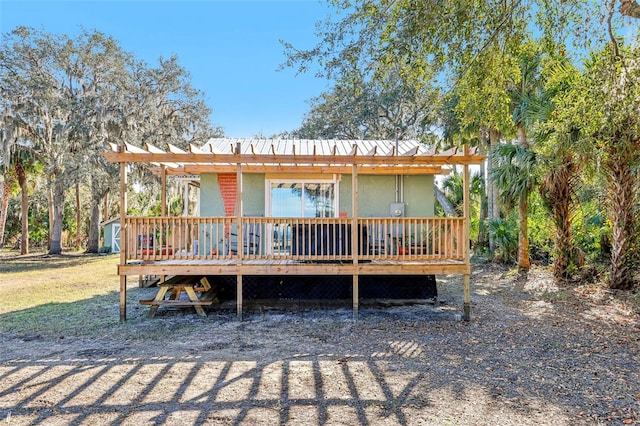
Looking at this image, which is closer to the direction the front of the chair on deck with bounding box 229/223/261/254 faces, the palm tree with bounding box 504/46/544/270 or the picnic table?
the picnic table

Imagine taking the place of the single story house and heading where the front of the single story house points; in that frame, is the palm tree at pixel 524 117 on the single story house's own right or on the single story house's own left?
on the single story house's own left

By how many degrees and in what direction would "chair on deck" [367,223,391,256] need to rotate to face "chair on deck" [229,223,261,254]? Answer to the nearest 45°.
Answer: approximately 90° to its right

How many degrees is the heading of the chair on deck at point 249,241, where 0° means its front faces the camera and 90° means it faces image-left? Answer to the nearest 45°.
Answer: approximately 45°

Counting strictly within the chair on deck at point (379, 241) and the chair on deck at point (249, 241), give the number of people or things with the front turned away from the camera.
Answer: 0

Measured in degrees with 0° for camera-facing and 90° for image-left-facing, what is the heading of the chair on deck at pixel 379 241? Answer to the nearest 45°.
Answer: approximately 0°

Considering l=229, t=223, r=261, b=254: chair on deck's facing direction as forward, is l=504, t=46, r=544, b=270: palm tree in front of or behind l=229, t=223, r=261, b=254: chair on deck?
behind

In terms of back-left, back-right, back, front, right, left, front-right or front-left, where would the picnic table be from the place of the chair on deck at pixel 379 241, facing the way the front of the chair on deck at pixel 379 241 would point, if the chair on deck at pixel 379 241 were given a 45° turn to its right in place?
front-right
